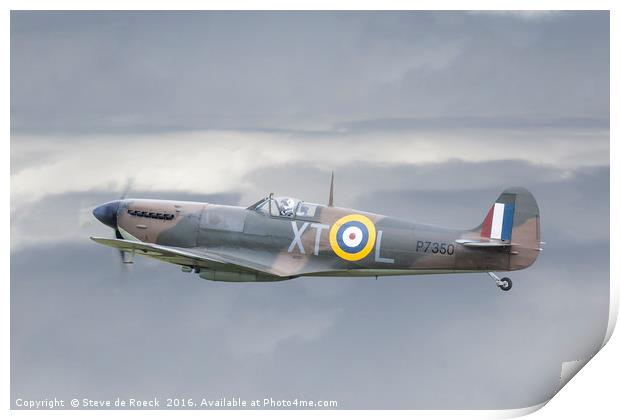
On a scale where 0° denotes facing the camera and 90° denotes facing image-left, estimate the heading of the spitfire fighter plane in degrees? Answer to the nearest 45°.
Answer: approximately 90°
